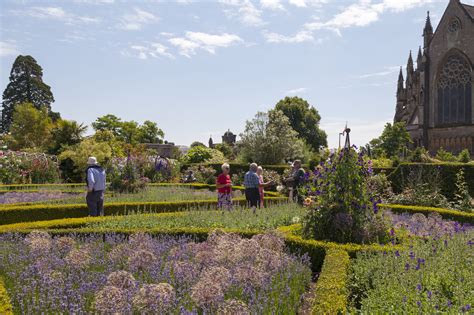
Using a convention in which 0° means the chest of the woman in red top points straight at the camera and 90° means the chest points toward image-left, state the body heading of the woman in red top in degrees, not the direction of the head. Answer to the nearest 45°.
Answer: approximately 315°

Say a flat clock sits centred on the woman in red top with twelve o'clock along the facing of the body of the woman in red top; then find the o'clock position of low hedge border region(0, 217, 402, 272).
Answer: The low hedge border is roughly at 1 o'clock from the woman in red top.

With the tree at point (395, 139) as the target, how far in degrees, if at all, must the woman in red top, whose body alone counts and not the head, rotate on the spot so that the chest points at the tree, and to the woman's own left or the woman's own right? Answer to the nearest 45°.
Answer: approximately 90° to the woman's own left

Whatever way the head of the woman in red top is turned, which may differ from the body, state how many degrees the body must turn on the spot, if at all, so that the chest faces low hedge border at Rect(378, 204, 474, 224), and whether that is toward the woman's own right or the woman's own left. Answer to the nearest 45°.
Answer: approximately 45° to the woman's own left

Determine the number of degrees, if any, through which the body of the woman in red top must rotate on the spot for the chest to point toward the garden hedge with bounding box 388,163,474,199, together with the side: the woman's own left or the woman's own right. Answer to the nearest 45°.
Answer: approximately 90° to the woman's own left

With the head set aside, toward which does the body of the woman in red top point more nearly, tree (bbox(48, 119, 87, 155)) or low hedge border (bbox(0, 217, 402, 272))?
the low hedge border

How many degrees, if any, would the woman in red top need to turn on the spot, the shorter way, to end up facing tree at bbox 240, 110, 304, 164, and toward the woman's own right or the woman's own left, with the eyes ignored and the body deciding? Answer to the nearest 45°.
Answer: approximately 135° to the woman's own left

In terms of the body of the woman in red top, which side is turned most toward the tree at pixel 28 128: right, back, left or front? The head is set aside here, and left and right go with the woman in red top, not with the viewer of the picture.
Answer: back

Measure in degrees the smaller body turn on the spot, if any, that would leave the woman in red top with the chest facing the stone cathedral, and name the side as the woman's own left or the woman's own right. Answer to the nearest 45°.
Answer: approximately 90° to the woman's own left

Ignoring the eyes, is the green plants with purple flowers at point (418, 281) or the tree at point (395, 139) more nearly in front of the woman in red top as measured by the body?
the green plants with purple flowers

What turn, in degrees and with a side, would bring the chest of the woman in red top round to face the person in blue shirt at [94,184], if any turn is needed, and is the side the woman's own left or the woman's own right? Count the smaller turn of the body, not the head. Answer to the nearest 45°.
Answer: approximately 135° to the woman's own right
